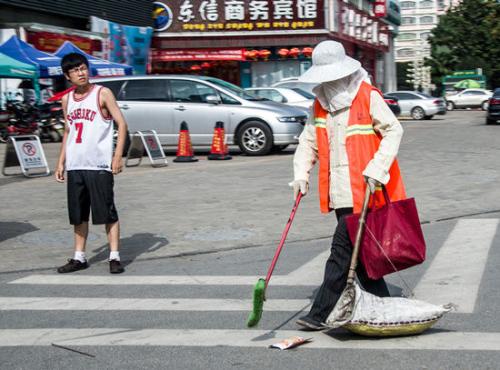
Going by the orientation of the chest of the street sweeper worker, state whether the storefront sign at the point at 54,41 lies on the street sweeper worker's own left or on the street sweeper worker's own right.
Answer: on the street sweeper worker's own right

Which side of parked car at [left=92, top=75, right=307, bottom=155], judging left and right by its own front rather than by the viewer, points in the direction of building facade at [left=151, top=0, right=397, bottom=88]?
left

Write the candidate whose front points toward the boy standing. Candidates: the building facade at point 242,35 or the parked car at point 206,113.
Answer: the building facade

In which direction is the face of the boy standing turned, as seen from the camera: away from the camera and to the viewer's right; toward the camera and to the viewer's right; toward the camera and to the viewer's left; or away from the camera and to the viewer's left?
toward the camera and to the viewer's right

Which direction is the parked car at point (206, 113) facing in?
to the viewer's right

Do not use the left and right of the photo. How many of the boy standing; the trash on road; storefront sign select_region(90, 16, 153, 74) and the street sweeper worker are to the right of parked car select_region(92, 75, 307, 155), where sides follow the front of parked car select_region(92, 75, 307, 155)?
3

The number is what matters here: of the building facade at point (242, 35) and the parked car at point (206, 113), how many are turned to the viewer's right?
1

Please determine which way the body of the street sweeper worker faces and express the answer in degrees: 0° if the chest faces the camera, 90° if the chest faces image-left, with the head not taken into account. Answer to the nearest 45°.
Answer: approximately 45°

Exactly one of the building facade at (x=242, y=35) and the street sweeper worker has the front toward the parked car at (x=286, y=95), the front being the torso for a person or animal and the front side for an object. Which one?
the building facade

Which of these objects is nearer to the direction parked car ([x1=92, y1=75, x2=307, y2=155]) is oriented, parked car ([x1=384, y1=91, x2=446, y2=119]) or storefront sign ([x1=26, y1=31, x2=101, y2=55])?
the parked car

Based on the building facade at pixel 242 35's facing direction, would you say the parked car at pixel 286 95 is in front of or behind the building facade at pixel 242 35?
in front

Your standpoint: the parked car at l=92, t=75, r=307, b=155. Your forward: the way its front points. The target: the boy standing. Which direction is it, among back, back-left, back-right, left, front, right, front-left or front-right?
right

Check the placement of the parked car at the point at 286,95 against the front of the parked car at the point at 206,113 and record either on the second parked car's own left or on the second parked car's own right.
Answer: on the second parked car's own left
